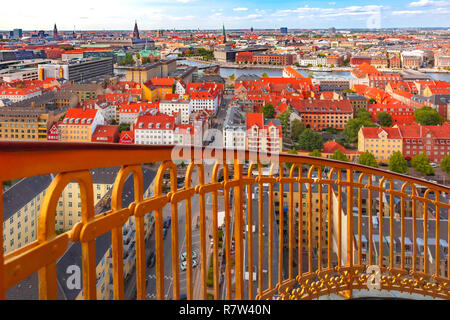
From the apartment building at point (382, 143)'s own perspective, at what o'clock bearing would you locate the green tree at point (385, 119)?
The green tree is roughly at 6 o'clock from the apartment building.

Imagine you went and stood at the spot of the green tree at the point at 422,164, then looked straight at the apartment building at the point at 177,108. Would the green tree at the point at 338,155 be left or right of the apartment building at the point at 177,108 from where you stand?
left

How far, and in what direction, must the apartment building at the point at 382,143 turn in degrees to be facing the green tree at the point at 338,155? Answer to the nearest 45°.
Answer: approximately 45° to its right

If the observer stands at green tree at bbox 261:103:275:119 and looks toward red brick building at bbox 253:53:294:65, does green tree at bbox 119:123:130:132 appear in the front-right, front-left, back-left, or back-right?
back-left

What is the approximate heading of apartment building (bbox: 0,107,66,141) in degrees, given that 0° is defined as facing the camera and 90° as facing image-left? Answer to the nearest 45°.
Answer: approximately 0°

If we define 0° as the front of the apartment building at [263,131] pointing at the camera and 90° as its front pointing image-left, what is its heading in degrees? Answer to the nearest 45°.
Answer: approximately 0°
